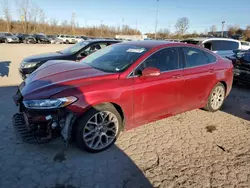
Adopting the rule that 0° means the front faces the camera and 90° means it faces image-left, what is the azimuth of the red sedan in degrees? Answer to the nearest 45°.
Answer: approximately 45°

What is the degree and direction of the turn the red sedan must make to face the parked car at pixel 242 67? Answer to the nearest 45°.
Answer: approximately 180°

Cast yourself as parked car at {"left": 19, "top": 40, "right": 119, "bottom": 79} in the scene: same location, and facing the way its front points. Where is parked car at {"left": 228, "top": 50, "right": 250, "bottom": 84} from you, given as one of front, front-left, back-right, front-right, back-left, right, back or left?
back-left
